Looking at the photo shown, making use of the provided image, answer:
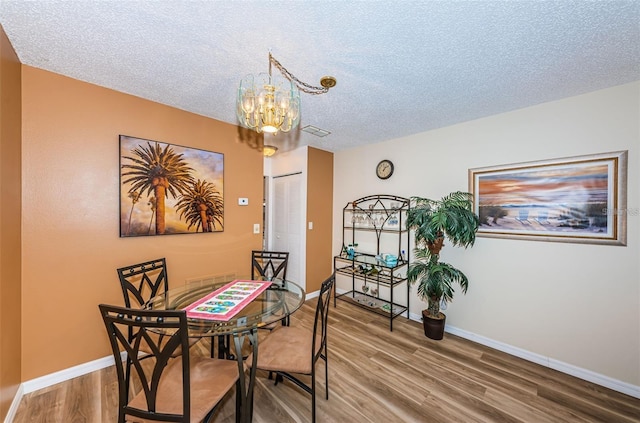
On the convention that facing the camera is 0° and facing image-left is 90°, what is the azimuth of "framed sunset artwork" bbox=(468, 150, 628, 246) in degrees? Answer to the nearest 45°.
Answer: approximately 45°

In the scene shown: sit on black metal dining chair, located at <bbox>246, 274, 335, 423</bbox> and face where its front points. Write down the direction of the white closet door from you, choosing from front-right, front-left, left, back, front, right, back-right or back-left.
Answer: right

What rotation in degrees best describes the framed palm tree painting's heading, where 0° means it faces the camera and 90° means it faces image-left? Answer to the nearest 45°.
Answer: approximately 315°

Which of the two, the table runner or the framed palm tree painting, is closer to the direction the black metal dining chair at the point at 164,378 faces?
the table runner

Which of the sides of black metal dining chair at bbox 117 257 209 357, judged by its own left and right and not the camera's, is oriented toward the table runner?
front

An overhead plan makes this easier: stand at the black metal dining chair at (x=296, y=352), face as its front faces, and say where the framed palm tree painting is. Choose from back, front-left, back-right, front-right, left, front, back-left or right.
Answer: front-right

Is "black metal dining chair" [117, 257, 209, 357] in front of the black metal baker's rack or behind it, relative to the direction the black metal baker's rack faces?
in front

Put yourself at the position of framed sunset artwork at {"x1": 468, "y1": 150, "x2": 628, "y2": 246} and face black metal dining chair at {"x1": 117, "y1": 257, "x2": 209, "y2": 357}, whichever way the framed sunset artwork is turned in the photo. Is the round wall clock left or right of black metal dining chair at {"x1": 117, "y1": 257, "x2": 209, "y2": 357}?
right

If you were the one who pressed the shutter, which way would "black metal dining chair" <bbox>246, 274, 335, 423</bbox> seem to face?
facing to the left of the viewer

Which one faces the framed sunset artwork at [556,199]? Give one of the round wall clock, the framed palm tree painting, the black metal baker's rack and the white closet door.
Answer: the framed palm tree painting

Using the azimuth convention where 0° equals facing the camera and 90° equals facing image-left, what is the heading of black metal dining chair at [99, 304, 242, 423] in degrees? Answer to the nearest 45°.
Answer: approximately 225°

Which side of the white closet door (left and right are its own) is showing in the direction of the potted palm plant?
left

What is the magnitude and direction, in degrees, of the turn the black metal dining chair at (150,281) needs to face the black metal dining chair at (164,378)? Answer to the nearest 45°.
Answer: approximately 45° to its right

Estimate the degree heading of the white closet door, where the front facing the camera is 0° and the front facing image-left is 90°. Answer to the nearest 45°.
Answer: approximately 45°
